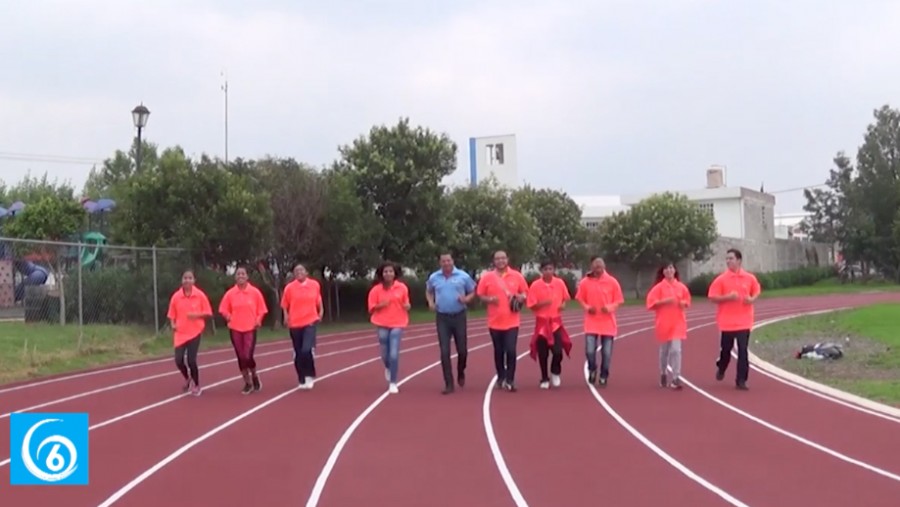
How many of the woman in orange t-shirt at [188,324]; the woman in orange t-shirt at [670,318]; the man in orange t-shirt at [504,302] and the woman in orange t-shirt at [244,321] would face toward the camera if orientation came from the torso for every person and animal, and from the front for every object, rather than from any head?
4

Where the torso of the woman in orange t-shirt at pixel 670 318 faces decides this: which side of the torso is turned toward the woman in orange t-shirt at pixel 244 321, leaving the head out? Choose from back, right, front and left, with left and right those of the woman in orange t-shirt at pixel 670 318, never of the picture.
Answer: right

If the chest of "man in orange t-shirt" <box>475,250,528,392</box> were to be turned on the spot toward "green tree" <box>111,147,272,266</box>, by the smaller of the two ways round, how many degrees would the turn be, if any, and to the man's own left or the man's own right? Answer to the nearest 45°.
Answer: approximately 135° to the man's own right

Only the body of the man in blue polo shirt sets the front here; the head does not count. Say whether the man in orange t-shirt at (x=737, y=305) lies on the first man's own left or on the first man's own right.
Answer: on the first man's own left

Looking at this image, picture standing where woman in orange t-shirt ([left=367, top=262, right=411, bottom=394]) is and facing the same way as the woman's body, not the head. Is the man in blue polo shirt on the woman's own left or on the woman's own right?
on the woman's own left

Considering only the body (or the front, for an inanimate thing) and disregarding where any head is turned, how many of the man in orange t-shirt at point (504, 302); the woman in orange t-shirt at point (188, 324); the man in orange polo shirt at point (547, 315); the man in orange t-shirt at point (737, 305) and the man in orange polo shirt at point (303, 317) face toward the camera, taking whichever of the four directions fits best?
5

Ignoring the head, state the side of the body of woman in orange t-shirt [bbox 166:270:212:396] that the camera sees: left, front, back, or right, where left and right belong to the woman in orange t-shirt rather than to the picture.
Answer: front

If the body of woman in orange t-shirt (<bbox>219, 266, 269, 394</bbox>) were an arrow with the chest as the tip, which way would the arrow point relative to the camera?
toward the camera

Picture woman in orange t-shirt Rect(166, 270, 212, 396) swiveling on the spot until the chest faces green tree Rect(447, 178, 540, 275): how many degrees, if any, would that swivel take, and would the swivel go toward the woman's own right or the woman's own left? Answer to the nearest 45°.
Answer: approximately 135° to the woman's own left

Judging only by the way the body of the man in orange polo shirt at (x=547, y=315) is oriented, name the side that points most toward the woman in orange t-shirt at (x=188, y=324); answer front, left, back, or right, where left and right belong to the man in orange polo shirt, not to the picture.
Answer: right

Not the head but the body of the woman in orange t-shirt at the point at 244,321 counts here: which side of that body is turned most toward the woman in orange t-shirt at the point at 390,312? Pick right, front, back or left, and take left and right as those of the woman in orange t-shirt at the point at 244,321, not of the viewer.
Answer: left

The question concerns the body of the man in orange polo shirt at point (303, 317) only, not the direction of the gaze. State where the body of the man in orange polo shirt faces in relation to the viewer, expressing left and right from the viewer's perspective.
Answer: facing the viewer
